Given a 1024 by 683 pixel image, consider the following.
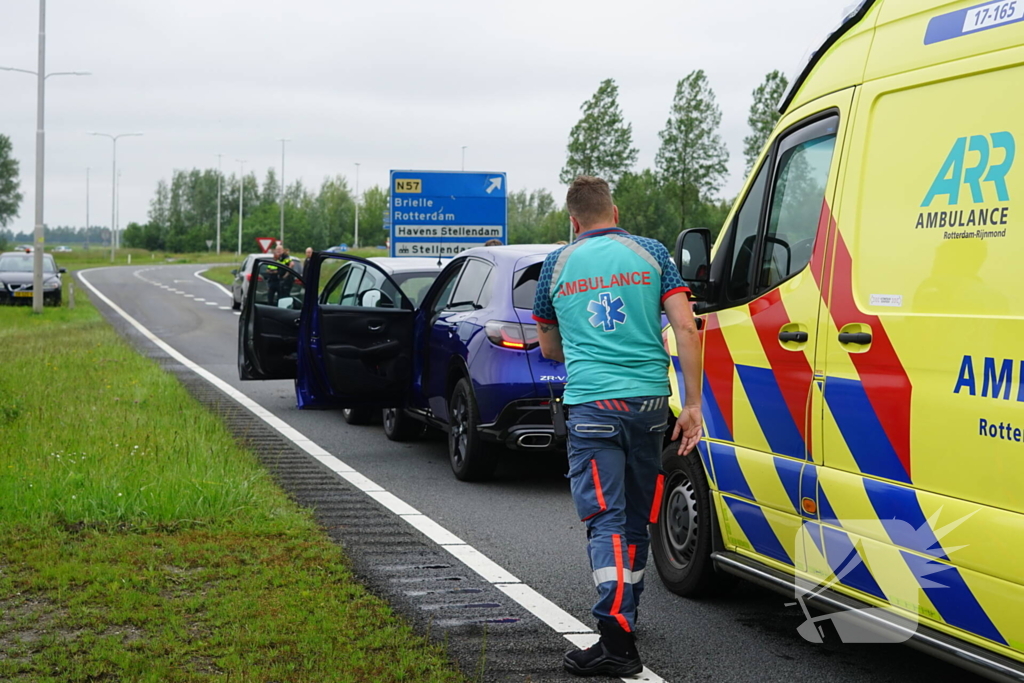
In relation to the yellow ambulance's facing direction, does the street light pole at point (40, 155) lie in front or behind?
in front

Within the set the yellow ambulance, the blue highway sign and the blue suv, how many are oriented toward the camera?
1

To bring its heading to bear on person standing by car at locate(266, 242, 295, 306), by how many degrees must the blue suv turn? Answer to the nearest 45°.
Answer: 0° — it already faces them

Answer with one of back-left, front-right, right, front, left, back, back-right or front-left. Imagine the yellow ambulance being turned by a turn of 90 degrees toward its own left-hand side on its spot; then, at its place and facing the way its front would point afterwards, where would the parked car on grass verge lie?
right

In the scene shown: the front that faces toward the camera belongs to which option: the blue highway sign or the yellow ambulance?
the blue highway sign

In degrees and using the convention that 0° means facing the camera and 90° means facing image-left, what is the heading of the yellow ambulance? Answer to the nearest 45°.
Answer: approximately 135°

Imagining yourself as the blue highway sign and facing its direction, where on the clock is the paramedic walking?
The paramedic walking is roughly at 12 o'clock from the blue highway sign.

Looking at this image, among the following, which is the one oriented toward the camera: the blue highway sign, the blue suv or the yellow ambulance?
the blue highway sign

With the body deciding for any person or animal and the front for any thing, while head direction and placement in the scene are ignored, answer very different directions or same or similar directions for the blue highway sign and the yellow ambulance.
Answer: very different directions

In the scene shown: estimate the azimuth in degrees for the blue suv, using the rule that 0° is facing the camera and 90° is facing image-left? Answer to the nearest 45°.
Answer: approximately 135°

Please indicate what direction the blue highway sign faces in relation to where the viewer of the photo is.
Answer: facing the viewer

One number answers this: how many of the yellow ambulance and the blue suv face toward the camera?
0

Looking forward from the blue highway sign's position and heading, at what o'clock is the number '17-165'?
The number '17-165' is roughly at 12 o'clock from the blue highway sign.

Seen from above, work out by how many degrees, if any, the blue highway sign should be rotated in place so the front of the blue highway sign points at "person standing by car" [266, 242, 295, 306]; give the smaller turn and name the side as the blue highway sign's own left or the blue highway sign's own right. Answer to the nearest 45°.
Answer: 0° — it already faces them

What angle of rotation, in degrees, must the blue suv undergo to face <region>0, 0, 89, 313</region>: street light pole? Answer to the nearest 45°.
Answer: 0° — it already faces it

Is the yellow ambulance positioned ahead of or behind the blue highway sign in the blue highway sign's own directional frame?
ahead

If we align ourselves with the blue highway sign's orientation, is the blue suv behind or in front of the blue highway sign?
in front
